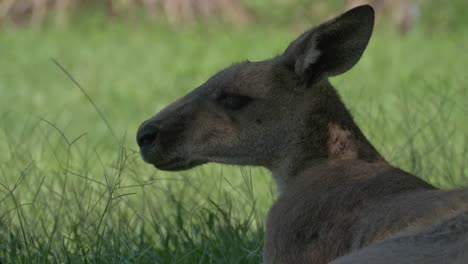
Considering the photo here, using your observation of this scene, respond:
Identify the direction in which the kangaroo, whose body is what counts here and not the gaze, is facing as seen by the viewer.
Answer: to the viewer's left
